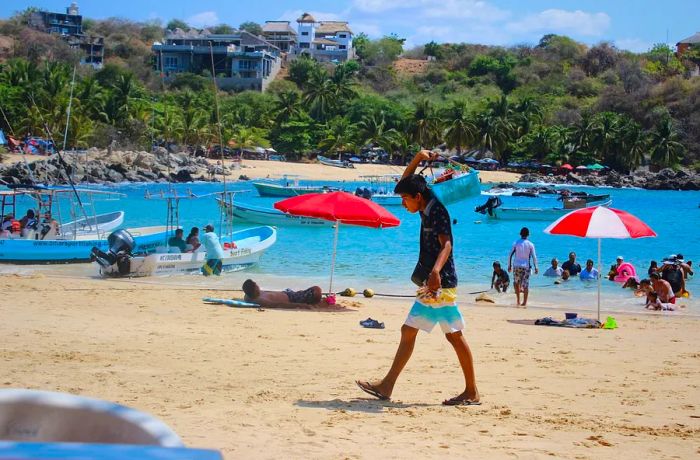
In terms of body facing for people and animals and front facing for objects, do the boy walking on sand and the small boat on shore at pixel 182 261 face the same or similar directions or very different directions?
very different directions

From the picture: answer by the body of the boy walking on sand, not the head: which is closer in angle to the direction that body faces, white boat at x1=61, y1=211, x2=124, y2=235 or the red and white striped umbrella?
the white boat

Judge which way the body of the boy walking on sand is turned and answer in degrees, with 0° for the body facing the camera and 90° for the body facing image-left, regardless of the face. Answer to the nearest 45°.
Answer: approximately 90°

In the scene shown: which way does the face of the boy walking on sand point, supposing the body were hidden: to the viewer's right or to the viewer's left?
to the viewer's left

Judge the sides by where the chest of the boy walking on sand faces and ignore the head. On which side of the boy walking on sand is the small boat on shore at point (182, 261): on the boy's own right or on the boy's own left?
on the boy's own right

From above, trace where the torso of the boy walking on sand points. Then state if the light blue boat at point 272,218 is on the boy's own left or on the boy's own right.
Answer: on the boy's own right

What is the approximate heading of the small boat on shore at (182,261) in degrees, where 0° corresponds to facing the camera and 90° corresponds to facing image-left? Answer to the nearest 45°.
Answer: approximately 270°

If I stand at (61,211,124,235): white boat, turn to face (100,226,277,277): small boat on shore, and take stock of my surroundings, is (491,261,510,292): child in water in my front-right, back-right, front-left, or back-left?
front-left

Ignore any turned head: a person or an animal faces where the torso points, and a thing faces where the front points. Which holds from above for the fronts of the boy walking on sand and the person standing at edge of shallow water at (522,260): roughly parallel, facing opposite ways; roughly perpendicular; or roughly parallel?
roughly perpendicular
